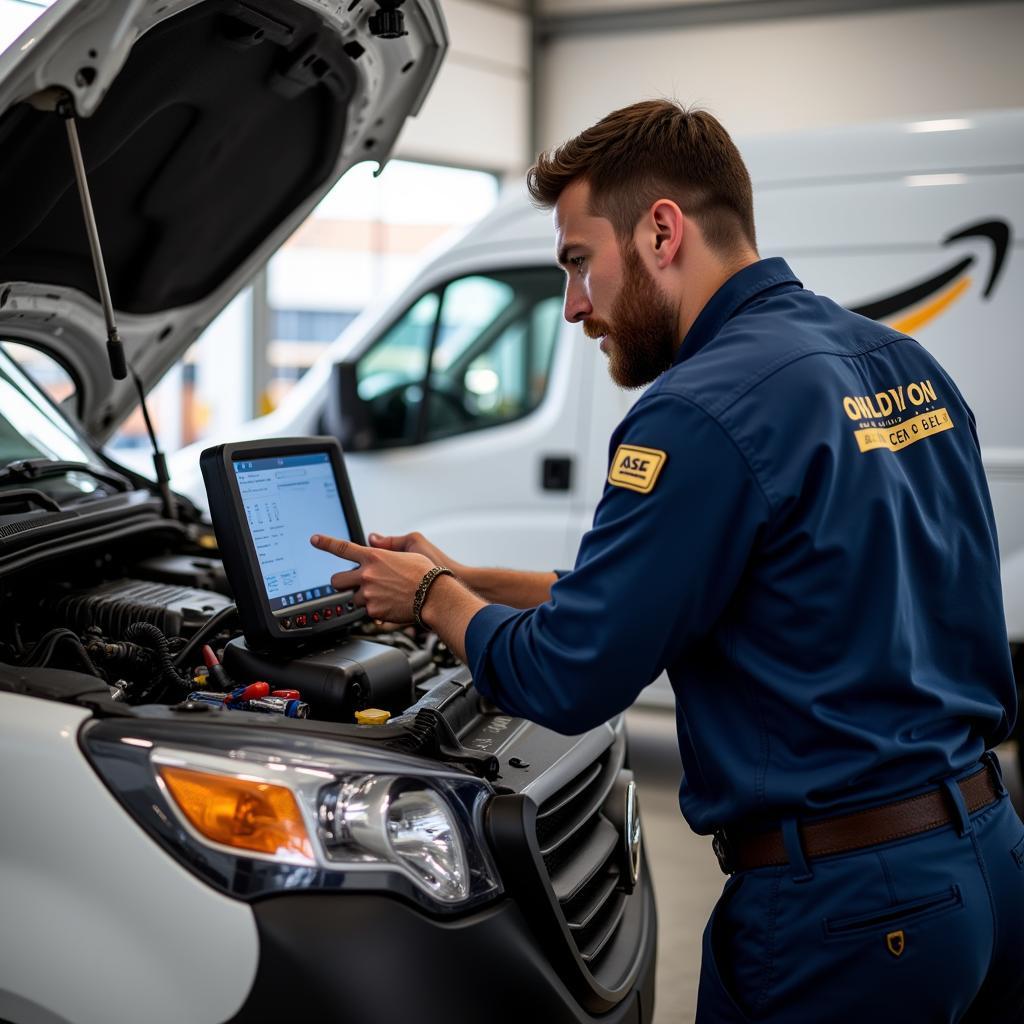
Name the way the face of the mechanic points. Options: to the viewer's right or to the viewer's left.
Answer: to the viewer's left

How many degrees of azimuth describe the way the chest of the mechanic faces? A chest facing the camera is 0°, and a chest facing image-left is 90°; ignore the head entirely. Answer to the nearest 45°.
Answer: approximately 135°

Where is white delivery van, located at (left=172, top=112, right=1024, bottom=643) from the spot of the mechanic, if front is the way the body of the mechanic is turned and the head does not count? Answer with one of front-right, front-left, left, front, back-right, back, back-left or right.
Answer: front-right

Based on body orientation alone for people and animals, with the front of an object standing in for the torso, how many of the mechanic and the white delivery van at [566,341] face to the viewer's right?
0

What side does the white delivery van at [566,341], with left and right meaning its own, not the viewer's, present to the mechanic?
left

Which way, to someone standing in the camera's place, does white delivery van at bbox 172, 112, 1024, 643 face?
facing to the left of the viewer
